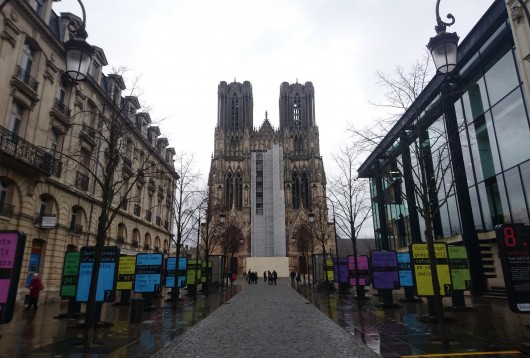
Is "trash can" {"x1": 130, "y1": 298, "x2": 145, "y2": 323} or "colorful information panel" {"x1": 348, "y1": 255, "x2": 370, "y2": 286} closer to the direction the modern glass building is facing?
the trash can

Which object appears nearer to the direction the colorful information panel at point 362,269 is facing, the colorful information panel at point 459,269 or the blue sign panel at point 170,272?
the colorful information panel

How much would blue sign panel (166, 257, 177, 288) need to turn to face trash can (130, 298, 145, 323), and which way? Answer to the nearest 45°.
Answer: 0° — it already faces it

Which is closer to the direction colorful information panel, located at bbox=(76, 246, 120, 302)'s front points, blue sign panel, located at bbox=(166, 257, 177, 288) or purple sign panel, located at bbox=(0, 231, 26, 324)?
the purple sign panel

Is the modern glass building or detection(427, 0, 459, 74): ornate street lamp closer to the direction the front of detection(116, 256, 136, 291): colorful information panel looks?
the ornate street lamp

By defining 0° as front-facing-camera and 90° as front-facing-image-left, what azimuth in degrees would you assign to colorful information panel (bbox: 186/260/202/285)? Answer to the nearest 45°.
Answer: approximately 0°

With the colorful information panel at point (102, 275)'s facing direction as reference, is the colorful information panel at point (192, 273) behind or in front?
behind
